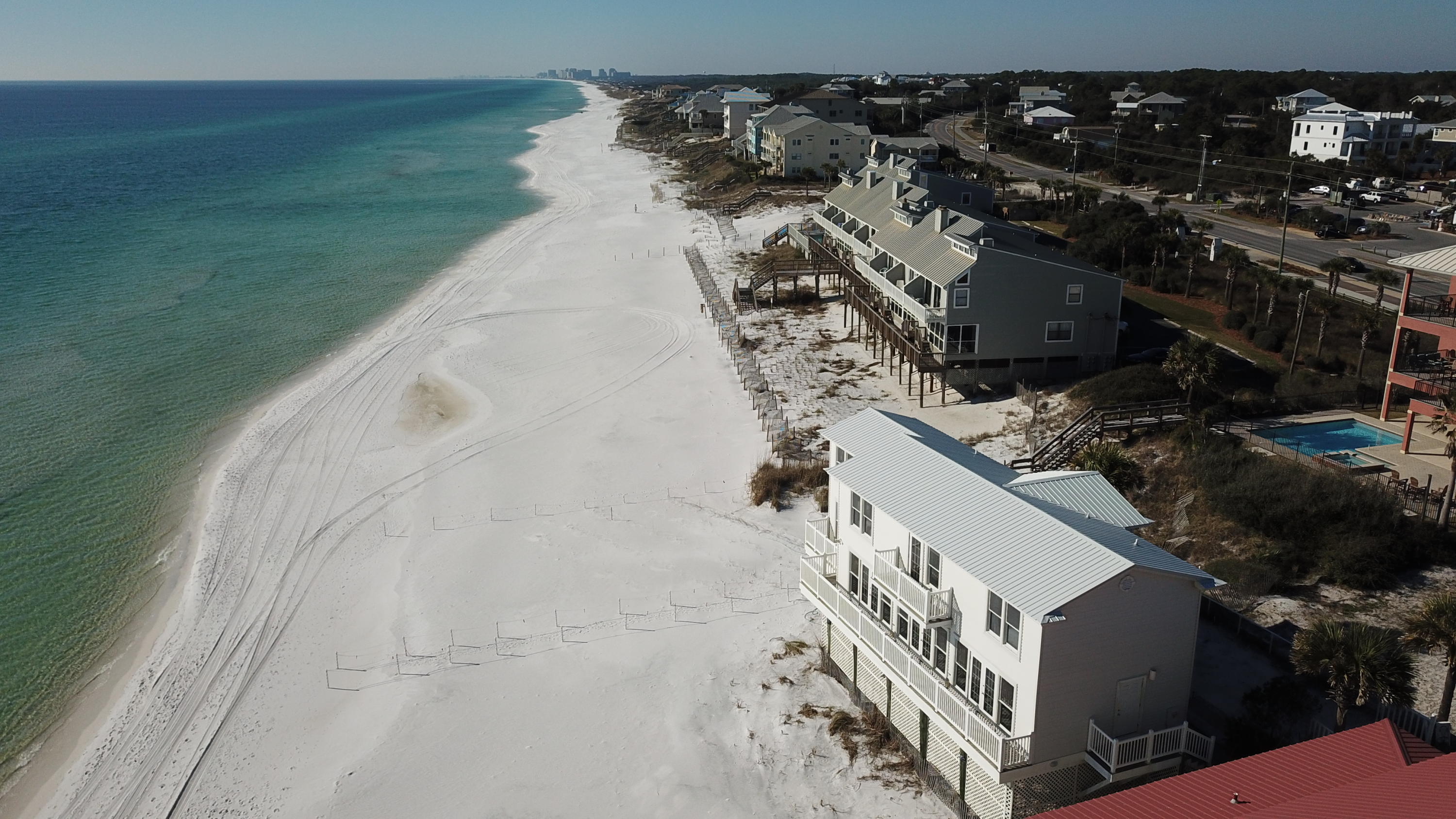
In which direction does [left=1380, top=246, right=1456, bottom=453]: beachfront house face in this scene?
to the viewer's left

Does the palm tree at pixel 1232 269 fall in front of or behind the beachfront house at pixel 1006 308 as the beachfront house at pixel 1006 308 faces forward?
behind

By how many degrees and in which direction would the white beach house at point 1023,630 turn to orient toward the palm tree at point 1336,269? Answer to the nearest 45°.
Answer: approximately 135° to its right

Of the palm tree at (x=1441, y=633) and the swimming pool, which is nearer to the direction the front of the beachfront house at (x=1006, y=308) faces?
the palm tree

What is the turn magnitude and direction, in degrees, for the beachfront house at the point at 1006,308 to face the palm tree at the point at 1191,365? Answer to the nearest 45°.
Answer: approximately 90° to its left

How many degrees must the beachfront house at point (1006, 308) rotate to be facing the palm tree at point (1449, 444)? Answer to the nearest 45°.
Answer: approximately 90° to its left

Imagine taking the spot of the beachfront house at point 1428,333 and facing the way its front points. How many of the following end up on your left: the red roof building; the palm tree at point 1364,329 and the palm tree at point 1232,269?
1
